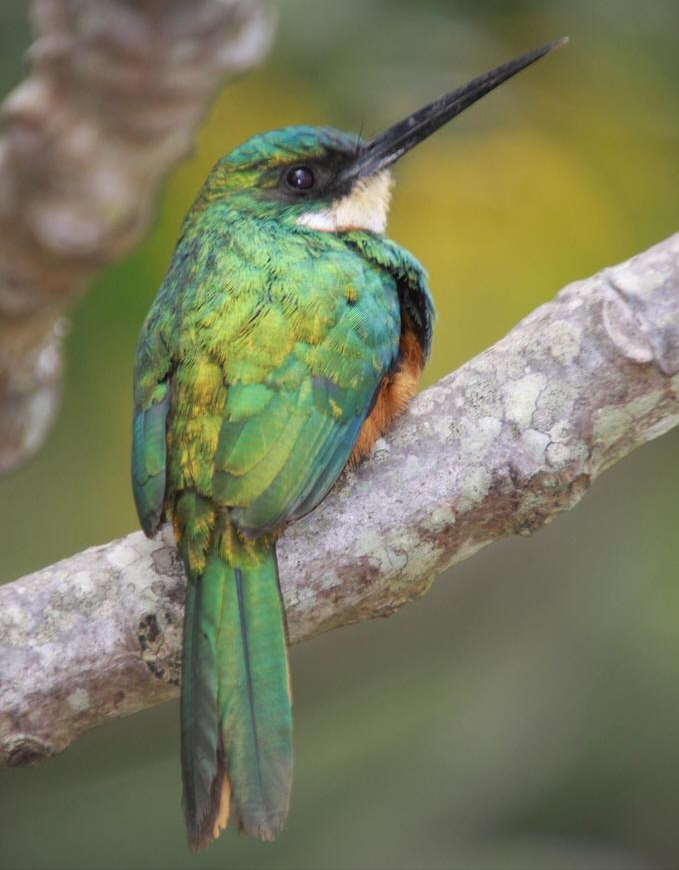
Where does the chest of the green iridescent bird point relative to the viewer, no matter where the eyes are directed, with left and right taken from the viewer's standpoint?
facing away from the viewer and to the right of the viewer
